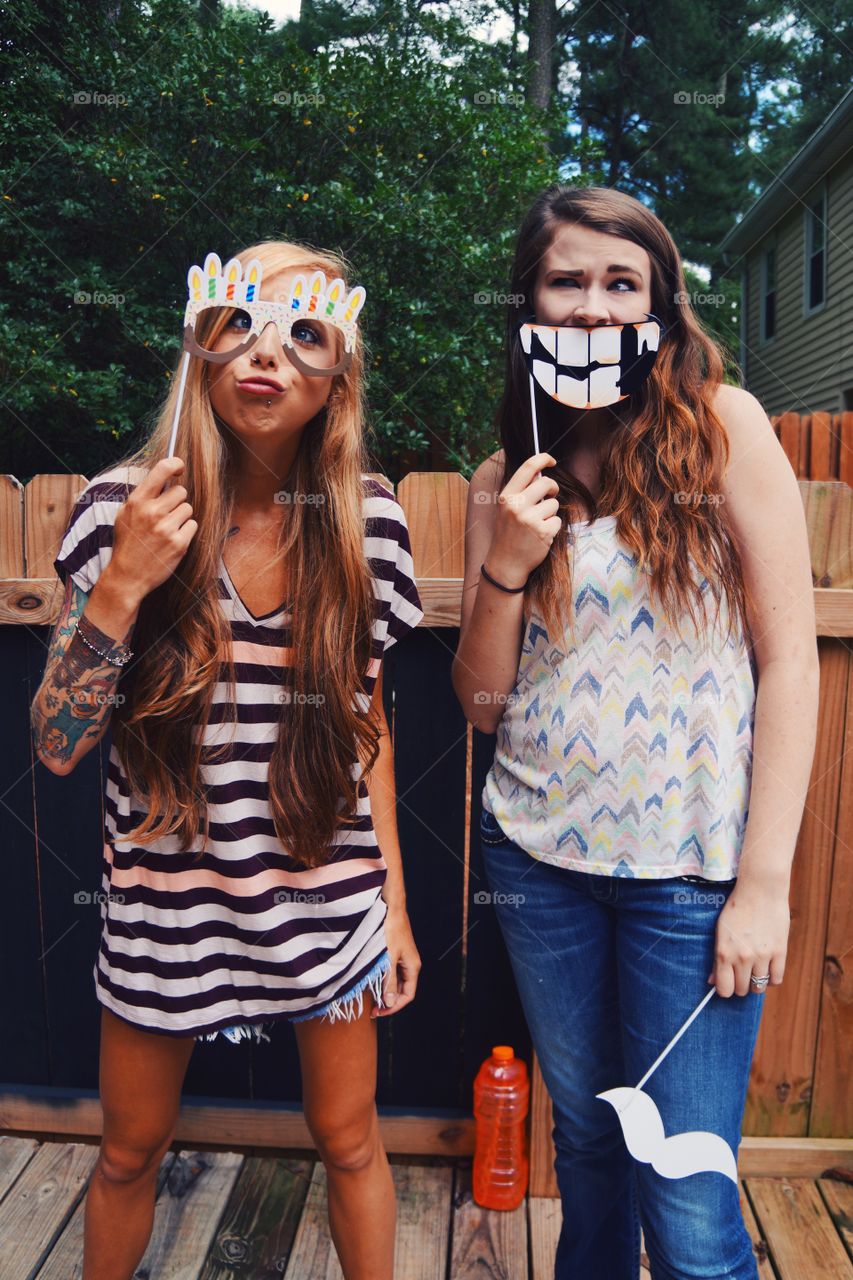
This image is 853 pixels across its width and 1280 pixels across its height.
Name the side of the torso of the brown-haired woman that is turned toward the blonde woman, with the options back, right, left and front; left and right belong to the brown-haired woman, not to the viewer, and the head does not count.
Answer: right

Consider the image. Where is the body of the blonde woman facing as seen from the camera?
toward the camera

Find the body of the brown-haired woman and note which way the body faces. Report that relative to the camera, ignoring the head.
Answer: toward the camera

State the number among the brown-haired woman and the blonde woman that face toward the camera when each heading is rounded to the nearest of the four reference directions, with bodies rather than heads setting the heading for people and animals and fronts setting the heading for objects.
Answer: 2

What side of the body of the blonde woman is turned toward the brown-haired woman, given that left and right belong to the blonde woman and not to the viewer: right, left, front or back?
left

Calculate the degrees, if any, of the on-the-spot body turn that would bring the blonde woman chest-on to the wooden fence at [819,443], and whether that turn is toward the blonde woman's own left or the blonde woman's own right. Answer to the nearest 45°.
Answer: approximately 135° to the blonde woman's own left

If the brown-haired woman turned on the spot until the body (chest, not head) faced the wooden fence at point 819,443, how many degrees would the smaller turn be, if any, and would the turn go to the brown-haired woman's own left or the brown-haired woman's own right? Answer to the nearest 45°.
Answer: approximately 180°

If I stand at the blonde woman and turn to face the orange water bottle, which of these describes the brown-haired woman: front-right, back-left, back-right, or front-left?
front-right
